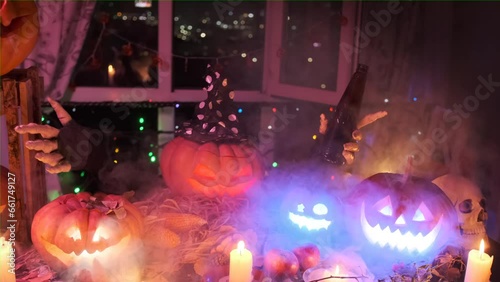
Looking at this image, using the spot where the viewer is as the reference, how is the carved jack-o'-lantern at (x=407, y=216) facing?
facing the viewer

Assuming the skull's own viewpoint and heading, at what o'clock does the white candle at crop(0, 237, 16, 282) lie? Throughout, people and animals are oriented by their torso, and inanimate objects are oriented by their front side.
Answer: The white candle is roughly at 3 o'clock from the skull.

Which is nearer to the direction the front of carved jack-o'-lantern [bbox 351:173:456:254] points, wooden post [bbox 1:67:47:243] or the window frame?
the wooden post

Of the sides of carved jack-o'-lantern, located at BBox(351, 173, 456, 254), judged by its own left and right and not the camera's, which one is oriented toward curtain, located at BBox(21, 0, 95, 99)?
right

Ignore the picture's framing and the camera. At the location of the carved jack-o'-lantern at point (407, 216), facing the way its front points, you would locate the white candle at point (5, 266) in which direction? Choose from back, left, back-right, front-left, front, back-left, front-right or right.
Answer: front-right

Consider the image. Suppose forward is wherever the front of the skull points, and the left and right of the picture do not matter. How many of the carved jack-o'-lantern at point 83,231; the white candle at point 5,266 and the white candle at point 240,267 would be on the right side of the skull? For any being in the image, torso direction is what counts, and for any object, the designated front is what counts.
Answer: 3

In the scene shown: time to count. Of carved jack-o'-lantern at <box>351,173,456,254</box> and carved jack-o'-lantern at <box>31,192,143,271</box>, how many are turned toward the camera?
2

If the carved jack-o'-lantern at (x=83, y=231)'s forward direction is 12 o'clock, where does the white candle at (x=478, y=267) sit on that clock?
The white candle is roughly at 10 o'clock from the carved jack-o'-lantern.

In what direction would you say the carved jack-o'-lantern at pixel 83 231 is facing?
toward the camera
